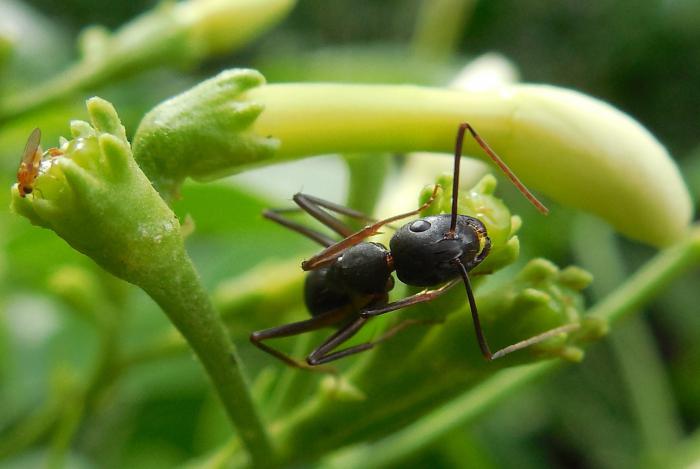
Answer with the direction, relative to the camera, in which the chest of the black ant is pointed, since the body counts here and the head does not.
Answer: to the viewer's right
